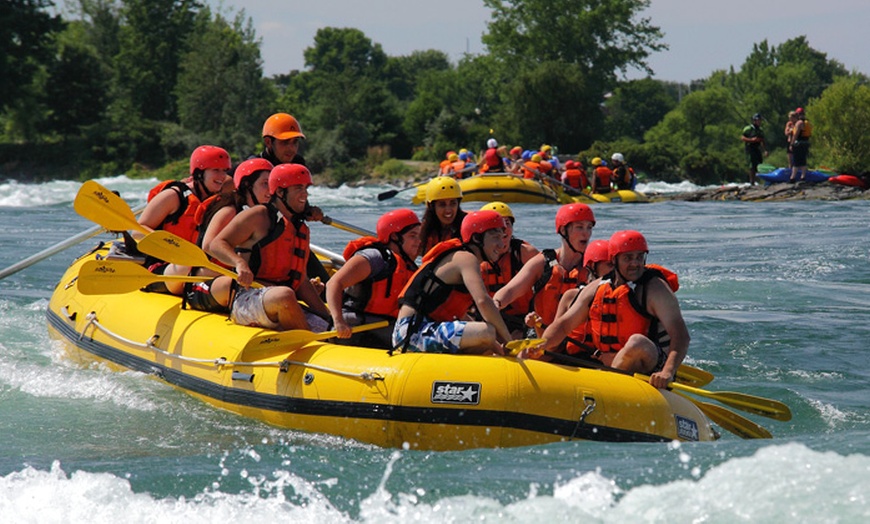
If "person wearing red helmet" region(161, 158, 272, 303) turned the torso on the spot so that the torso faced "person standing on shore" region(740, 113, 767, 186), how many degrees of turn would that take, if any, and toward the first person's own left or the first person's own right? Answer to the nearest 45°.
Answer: approximately 45° to the first person's own left

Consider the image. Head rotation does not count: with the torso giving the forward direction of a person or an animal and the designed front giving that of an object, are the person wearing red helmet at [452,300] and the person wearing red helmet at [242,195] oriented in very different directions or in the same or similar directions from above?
same or similar directions

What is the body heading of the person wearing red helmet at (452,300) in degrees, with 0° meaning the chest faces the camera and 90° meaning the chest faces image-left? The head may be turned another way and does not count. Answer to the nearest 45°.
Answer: approximately 270°

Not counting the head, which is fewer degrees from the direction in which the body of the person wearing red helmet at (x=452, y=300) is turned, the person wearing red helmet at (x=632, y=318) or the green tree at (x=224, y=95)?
the person wearing red helmet

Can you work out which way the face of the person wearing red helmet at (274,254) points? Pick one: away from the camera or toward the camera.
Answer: toward the camera

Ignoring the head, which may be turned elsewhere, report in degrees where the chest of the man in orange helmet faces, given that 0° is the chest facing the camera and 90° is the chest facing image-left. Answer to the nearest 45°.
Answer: approximately 315°

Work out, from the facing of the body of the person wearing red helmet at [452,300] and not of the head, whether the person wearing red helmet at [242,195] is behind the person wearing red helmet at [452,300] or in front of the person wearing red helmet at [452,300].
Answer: behind

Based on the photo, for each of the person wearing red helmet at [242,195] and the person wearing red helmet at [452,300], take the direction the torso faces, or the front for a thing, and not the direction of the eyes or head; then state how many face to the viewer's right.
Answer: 2

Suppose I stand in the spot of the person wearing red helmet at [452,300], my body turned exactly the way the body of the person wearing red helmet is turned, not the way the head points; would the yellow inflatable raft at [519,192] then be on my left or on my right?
on my left

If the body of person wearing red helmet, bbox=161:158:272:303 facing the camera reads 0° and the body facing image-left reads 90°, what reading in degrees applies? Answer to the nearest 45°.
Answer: approximately 270°

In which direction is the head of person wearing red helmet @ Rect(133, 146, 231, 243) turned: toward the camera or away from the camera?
toward the camera

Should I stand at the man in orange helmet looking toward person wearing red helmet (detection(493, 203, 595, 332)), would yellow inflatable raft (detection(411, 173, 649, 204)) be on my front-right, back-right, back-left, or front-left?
back-left

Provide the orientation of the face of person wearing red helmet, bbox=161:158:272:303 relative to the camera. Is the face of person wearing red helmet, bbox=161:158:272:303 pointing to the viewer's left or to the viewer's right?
to the viewer's right

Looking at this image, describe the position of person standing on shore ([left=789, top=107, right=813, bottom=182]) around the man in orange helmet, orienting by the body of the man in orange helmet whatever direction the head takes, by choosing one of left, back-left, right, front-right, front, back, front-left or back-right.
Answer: left
